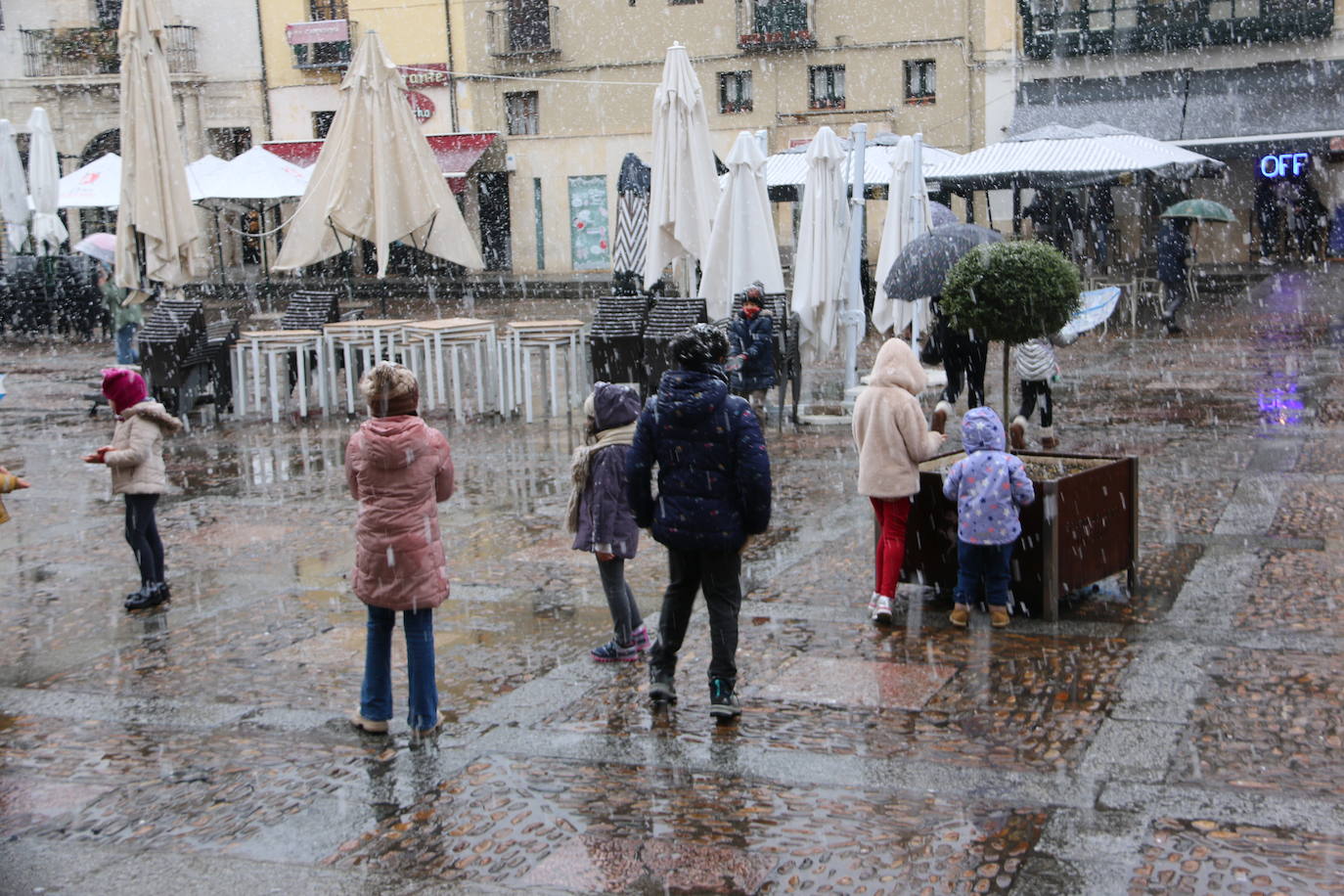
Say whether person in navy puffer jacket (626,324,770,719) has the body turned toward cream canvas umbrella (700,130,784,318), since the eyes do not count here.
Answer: yes

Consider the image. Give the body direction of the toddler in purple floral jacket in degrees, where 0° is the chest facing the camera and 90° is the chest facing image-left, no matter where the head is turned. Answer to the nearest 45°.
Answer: approximately 180°

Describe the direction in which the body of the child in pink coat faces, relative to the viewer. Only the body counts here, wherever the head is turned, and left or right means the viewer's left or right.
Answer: facing away from the viewer

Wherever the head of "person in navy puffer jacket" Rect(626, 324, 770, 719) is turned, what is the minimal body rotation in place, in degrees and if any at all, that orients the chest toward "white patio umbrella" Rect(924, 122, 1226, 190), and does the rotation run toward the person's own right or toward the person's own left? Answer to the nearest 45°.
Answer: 0° — they already face it

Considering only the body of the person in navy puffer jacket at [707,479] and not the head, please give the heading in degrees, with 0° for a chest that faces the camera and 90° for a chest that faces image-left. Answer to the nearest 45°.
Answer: approximately 180°

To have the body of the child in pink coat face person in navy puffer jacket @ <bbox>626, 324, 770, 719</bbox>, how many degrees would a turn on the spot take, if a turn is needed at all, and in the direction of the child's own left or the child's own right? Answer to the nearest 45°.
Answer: approximately 90° to the child's own right
